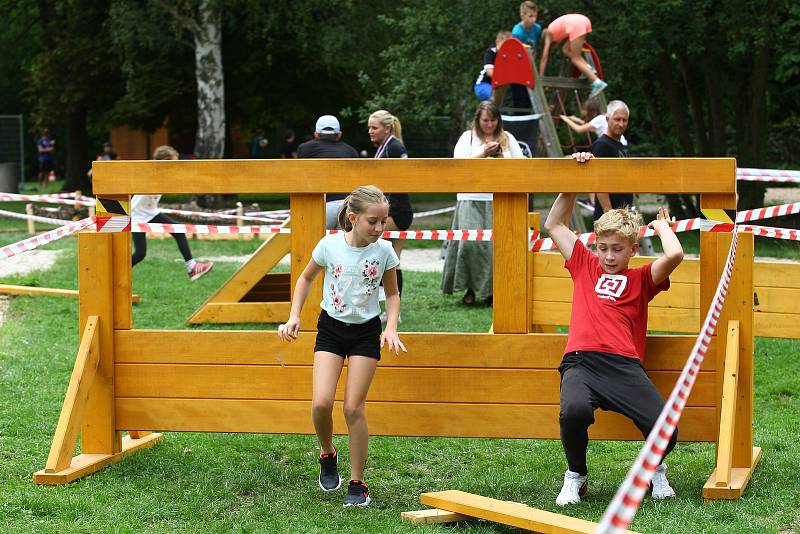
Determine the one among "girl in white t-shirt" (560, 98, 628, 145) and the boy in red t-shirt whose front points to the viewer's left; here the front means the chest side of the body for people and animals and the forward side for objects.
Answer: the girl in white t-shirt

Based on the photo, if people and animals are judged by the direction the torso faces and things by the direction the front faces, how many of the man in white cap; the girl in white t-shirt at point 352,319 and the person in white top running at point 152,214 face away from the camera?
1

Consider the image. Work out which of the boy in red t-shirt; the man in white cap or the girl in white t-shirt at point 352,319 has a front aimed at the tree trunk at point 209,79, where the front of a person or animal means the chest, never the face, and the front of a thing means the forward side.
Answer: the man in white cap

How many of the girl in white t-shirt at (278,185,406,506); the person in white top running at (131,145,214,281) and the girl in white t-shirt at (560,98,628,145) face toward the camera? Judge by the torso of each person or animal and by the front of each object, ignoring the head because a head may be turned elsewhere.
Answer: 1

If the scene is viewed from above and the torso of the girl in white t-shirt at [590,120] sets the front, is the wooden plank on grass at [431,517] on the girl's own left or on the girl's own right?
on the girl's own left

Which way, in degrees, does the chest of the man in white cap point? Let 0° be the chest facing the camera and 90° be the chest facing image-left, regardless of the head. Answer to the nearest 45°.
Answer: approximately 180°

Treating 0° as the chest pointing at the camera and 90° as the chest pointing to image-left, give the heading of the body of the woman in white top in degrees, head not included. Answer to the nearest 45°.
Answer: approximately 0°

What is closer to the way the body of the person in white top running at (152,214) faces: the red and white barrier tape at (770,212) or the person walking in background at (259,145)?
the red and white barrier tape

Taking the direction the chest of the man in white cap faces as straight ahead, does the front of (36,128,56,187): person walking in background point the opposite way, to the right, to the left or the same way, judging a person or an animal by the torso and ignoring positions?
the opposite way

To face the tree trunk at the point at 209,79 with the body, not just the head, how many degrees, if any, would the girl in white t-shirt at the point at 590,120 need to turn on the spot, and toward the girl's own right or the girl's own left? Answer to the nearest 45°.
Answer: approximately 45° to the girl's own right

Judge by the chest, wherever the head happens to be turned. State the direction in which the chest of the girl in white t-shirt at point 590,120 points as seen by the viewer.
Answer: to the viewer's left
